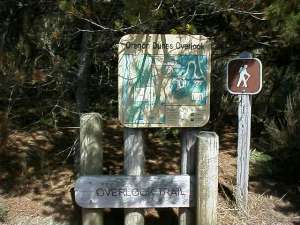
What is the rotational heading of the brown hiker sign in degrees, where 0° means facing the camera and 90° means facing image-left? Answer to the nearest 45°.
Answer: approximately 0°

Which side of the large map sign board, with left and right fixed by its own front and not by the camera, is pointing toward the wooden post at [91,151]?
right

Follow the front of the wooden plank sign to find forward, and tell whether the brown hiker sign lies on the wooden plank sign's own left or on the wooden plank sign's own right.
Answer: on the wooden plank sign's own left

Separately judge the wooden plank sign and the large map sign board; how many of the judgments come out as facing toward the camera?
2

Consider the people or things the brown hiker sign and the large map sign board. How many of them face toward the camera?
2

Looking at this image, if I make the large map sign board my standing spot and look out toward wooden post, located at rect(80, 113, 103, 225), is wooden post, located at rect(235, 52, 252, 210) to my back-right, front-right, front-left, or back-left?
back-right

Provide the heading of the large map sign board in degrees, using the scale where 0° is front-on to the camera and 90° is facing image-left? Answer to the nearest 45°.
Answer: approximately 0°
